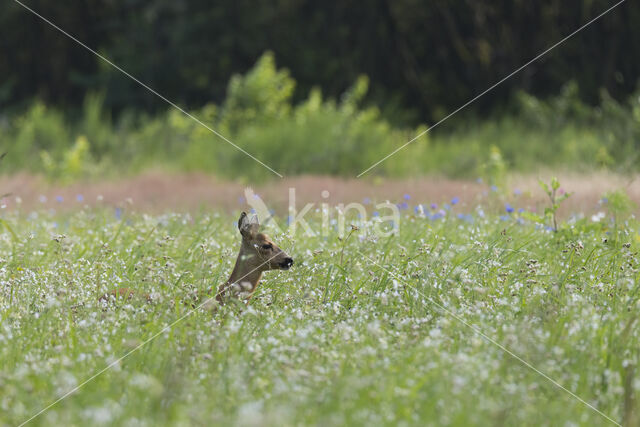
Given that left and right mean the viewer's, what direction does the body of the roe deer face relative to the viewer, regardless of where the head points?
facing to the right of the viewer
